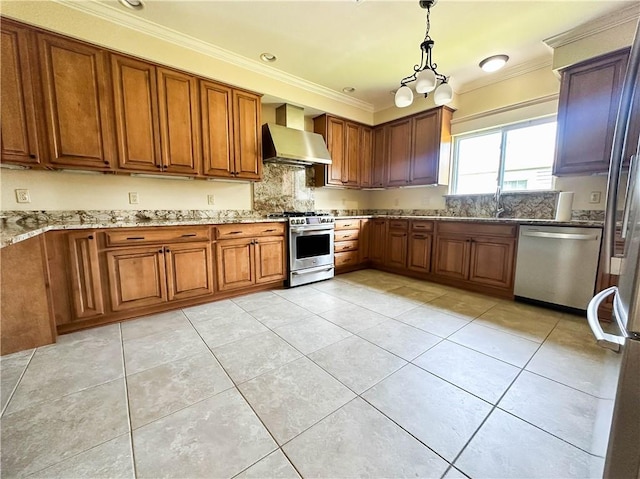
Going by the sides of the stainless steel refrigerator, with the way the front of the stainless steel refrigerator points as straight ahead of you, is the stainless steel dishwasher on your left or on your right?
on your right

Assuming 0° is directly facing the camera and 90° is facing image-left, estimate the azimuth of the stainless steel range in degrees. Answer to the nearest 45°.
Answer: approximately 315°

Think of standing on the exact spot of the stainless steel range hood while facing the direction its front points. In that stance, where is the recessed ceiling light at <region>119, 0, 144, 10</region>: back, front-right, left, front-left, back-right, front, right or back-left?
right

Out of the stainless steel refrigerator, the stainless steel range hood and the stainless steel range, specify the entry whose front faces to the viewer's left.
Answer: the stainless steel refrigerator

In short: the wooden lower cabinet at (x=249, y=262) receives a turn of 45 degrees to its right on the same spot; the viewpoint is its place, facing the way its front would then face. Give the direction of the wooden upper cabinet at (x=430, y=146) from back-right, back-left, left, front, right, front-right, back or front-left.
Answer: left

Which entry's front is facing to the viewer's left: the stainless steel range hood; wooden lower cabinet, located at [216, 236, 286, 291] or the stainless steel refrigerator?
the stainless steel refrigerator

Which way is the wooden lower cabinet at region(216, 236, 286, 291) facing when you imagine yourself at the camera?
facing the viewer and to the right of the viewer

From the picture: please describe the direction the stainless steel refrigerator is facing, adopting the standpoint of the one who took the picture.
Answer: facing to the left of the viewer

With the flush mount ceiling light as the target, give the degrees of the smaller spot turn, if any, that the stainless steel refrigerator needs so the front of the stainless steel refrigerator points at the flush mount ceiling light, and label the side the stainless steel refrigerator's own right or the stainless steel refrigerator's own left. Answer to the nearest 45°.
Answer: approximately 45° to the stainless steel refrigerator's own right

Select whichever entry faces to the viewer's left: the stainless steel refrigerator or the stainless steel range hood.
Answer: the stainless steel refrigerator

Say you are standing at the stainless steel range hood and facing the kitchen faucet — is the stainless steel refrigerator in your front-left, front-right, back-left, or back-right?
front-right

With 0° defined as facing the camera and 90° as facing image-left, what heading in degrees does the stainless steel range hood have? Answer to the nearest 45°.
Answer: approximately 315°

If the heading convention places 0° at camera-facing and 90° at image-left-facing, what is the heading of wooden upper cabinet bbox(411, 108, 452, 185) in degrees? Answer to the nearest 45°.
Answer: approximately 45°

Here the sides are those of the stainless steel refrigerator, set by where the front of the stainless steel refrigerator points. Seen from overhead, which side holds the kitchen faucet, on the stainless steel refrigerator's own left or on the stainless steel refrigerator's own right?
on the stainless steel refrigerator's own right
